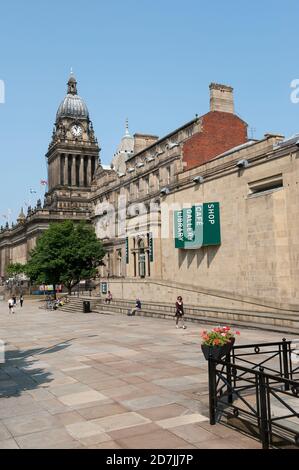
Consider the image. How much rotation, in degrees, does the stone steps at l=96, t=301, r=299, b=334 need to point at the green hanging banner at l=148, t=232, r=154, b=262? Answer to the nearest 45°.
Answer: approximately 135° to its right

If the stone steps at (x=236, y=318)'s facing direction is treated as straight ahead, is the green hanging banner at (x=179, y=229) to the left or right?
on its right

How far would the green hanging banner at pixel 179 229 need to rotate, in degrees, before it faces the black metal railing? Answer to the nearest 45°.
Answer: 0° — it already faces it

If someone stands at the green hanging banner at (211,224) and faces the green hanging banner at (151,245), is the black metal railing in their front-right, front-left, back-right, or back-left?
back-left

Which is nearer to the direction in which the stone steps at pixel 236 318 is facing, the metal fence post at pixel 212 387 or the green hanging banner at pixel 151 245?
the metal fence post
